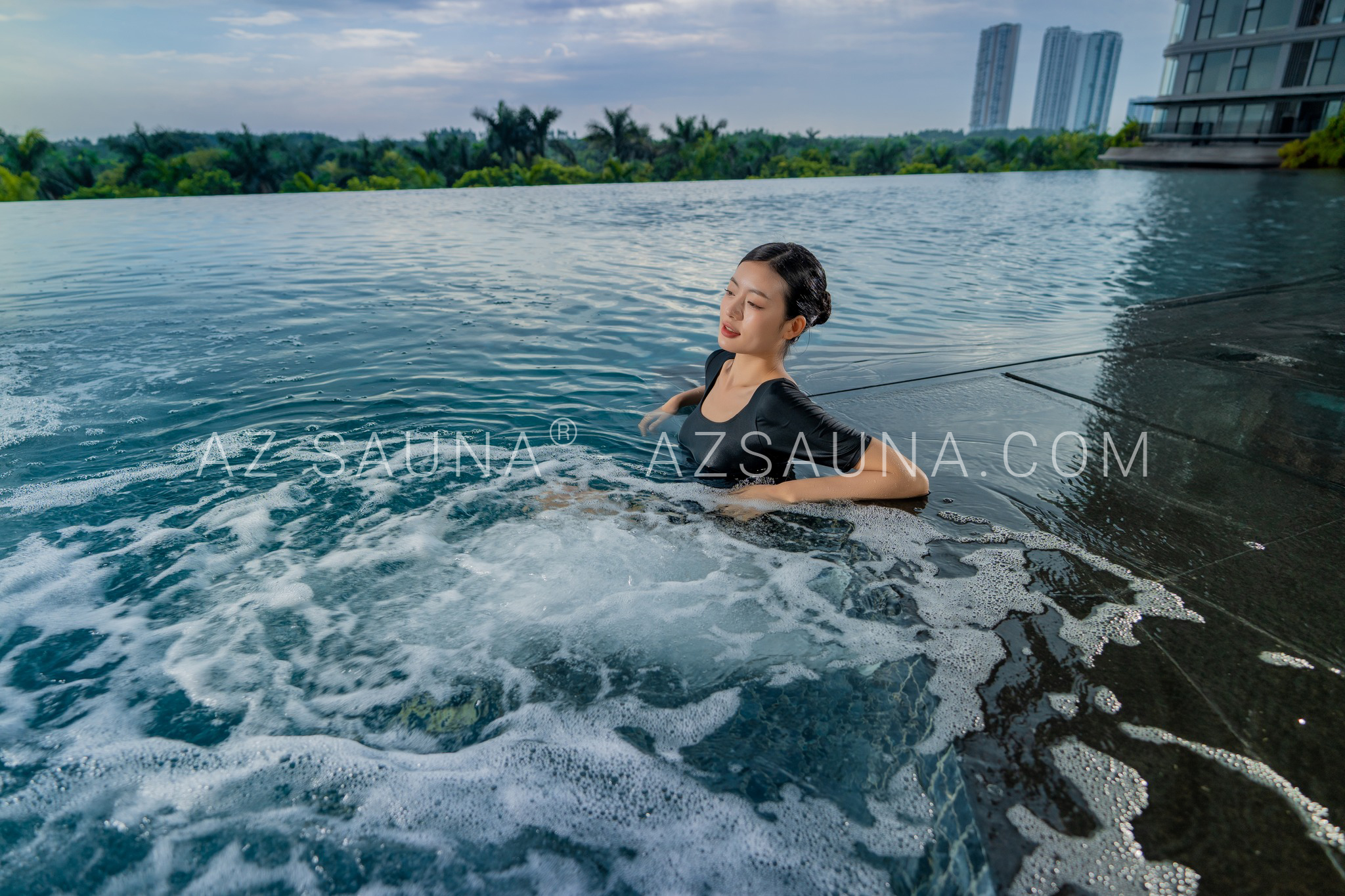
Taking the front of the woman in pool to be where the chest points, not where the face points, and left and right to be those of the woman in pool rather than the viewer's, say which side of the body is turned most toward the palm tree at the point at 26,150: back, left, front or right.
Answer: right

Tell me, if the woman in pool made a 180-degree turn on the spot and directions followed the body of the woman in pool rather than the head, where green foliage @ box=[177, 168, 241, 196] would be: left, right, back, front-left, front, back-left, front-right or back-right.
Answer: left

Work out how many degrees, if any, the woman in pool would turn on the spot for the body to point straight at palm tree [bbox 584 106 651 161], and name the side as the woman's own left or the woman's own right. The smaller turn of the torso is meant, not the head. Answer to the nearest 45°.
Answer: approximately 135° to the woman's own right

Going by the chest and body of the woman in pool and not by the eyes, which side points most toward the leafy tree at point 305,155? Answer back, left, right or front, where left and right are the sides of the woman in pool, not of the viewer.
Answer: right

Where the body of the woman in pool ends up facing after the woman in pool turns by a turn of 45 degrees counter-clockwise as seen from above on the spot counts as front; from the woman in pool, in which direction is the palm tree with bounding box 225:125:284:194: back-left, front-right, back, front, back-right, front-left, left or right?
back-right

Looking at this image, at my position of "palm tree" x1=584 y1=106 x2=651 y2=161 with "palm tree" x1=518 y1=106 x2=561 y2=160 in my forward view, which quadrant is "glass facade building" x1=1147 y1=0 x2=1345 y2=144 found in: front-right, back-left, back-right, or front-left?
back-left

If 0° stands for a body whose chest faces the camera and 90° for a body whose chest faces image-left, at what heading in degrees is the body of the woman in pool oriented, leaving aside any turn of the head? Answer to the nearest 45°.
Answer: approximately 45°

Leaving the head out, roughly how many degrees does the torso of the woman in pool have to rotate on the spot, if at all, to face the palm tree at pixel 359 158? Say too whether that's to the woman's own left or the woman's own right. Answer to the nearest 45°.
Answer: approximately 90° to the woman's own right

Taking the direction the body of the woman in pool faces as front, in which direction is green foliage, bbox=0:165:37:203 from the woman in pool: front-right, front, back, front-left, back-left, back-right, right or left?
right

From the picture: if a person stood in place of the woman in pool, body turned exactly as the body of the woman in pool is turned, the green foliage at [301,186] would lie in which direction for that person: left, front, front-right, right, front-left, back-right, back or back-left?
right

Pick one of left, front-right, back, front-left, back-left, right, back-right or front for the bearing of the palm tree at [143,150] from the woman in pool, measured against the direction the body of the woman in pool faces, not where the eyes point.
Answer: right

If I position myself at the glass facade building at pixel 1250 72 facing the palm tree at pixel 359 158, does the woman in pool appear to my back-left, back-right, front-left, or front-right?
front-left

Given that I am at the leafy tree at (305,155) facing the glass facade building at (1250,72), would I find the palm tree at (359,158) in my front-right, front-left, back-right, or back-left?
front-left

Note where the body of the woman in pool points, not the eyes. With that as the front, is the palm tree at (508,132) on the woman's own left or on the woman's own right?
on the woman's own right

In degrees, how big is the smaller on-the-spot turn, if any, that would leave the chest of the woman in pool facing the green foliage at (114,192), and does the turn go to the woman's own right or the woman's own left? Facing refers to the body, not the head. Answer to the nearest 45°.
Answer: approximately 90° to the woman's own right

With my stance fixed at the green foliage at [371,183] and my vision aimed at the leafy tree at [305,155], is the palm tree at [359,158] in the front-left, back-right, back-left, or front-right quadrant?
front-right

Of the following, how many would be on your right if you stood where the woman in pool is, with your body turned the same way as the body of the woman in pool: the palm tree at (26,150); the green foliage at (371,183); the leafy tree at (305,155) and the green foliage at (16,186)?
4
